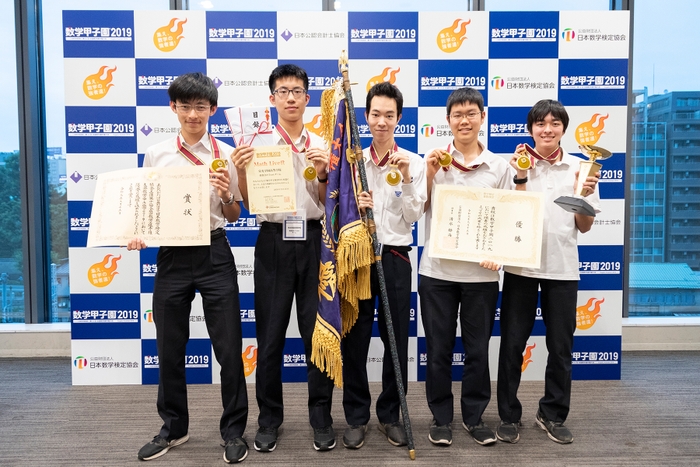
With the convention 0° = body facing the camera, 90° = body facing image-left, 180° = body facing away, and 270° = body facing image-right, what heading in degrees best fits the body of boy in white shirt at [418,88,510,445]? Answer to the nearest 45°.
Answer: approximately 0°
